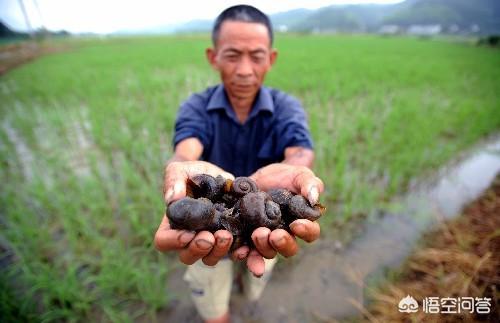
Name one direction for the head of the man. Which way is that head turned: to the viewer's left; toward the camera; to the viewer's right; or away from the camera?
toward the camera

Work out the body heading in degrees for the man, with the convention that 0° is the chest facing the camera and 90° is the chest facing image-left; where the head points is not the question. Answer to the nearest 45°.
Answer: approximately 0°
